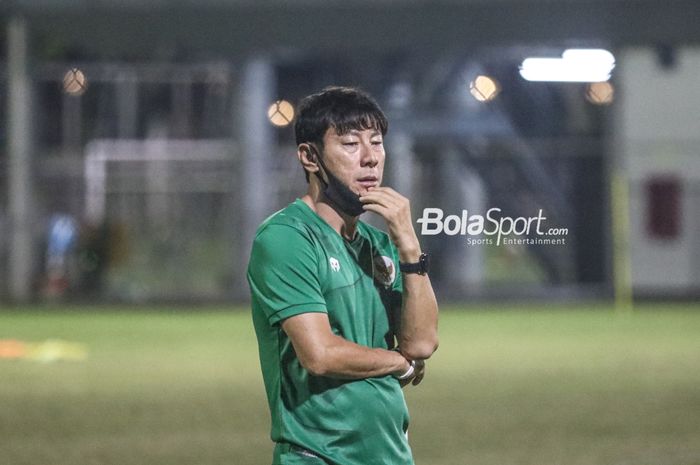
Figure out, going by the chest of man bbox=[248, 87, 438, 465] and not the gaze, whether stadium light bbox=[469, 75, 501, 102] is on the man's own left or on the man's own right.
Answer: on the man's own left

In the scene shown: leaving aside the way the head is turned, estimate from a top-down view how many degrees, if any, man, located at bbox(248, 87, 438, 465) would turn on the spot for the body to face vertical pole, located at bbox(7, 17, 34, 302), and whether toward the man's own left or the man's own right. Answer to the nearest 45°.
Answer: approximately 135° to the man's own left

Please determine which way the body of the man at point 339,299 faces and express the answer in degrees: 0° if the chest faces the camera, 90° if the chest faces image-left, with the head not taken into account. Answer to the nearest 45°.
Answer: approximately 315°

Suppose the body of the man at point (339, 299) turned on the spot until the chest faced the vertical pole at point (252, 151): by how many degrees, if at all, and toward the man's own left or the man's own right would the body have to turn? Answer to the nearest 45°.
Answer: approximately 135° to the man's own left

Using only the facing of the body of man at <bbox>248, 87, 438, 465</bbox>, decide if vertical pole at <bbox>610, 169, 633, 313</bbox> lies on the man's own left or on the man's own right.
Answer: on the man's own left

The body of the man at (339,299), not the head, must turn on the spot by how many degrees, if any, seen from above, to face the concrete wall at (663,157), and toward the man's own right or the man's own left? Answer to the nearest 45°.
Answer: approximately 135° to the man's own left
